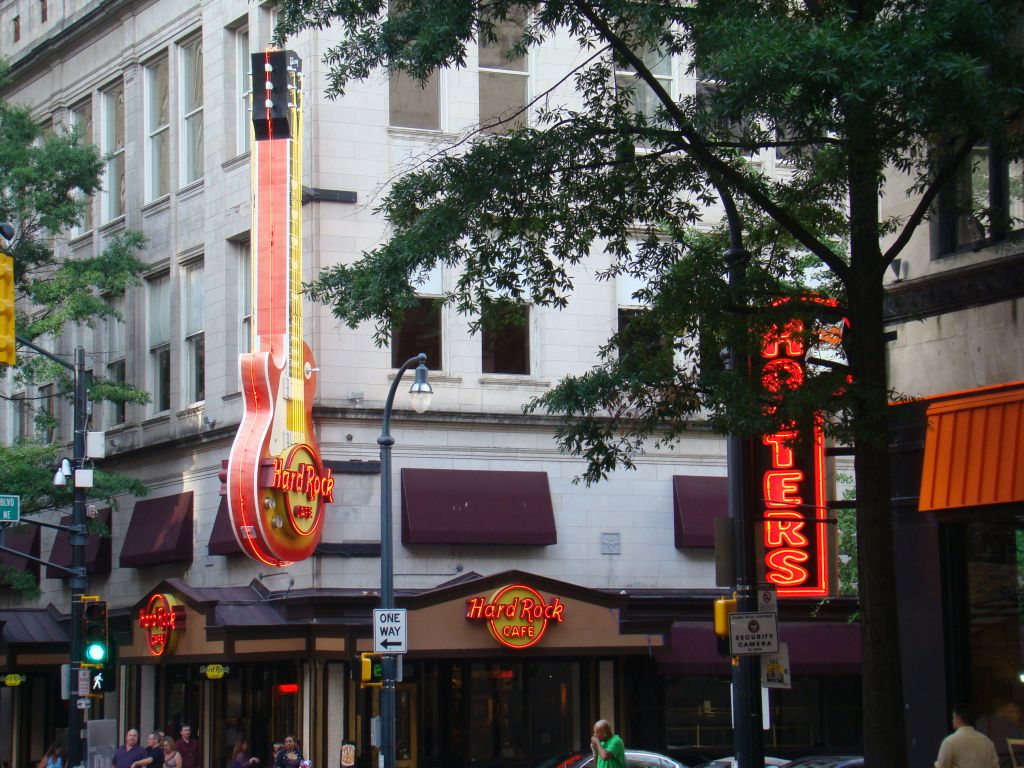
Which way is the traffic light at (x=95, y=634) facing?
toward the camera

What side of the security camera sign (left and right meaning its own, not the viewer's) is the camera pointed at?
front

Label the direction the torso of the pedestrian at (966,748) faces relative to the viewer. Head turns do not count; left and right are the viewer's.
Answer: facing away from the viewer

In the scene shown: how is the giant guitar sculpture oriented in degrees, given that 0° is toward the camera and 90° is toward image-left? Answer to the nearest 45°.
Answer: approximately 315°

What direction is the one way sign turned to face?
toward the camera

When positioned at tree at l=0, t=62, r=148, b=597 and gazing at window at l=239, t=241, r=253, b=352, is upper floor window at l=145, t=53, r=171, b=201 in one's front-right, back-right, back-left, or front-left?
front-left

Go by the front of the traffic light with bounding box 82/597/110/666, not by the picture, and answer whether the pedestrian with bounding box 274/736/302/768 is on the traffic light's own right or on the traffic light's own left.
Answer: on the traffic light's own left

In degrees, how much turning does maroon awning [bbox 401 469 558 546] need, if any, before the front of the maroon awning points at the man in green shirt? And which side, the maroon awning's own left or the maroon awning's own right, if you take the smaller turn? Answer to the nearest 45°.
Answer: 0° — it already faces them

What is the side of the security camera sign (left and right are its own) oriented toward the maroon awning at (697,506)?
back

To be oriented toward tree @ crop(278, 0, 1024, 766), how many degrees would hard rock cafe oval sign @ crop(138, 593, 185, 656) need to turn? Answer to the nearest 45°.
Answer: approximately 45° to its left

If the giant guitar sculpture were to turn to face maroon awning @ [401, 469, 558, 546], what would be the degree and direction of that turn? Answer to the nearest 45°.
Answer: approximately 90° to its left
